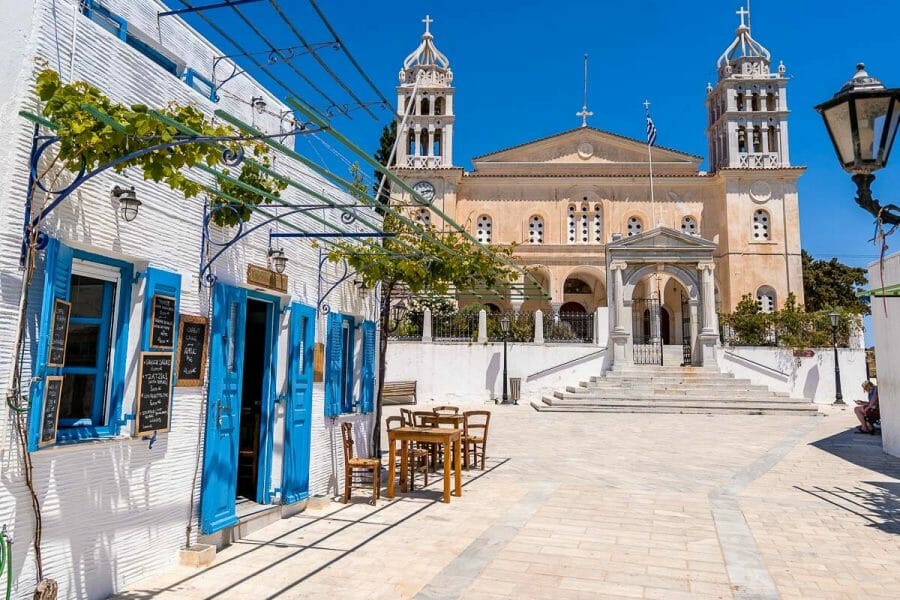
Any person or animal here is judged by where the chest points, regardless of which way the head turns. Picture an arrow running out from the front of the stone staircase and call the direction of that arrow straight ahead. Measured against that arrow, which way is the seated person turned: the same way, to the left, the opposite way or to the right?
to the right

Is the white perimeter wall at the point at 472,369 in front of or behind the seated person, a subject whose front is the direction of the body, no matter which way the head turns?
in front

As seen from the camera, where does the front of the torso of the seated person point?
to the viewer's left

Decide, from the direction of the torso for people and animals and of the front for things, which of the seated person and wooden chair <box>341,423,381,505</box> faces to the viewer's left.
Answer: the seated person

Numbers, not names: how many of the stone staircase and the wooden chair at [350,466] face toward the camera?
1

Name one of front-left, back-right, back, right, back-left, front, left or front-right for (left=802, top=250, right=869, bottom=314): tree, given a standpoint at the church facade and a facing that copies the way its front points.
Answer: back-left

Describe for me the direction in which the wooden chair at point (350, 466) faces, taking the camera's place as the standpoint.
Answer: facing to the right of the viewer
